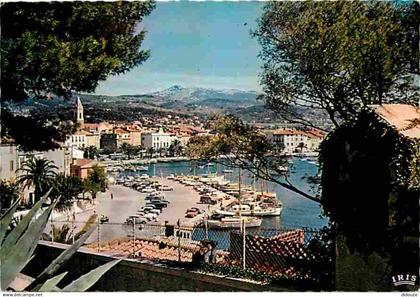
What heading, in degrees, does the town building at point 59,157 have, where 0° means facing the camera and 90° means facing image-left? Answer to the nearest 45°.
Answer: approximately 315°

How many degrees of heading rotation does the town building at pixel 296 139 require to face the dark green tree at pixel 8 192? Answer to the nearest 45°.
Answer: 0° — it already faces it

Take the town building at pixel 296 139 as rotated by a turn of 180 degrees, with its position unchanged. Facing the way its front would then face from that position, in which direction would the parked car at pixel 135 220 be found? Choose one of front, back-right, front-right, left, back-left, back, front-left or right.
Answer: back

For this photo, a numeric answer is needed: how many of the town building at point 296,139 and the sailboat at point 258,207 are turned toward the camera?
1

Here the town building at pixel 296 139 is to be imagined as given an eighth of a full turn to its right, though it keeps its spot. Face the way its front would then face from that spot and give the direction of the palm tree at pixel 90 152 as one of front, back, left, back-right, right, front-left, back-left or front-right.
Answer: front-right

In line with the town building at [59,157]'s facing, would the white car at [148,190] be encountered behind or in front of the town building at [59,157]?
in front
